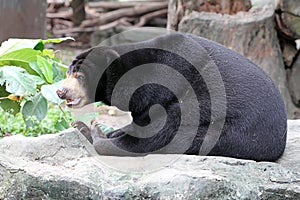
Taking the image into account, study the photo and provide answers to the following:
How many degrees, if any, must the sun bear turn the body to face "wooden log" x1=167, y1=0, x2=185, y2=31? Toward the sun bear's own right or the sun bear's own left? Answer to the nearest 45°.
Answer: approximately 90° to the sun bear's own right

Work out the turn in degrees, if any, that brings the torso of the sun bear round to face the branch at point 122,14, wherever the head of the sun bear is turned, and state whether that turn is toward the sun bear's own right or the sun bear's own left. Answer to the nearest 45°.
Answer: approximately 90° to the sun bear's own right

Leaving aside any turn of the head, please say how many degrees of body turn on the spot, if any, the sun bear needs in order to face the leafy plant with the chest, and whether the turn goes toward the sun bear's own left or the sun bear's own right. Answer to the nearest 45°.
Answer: approximately 45° to the sun bear's own right

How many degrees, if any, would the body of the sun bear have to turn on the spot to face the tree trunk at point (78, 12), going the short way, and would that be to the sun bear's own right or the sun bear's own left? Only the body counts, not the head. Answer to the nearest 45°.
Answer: approximately 90° to the sun bear's own right

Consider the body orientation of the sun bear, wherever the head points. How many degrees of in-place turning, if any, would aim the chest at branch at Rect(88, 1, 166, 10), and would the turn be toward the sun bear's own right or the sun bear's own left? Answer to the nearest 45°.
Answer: approximately 90° to the sun bear's own right

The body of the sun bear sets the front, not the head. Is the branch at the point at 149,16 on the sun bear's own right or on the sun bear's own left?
on the sun bear's own right

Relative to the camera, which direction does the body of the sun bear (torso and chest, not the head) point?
to the viewer's left

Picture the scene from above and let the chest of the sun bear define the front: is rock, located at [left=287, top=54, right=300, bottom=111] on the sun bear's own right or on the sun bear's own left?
on the sun bear's own right

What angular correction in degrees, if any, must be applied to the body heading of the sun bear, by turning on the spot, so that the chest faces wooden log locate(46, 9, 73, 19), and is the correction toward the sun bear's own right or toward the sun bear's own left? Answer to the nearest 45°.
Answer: approximately 90° to the sun bear's own right
